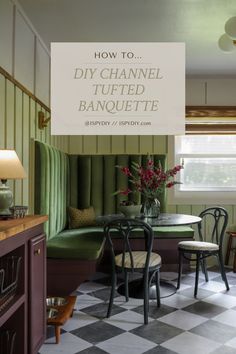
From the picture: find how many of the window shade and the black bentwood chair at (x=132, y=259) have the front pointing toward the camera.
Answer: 1

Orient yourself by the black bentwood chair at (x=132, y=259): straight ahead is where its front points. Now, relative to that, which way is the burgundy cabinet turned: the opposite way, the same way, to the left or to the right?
to the right

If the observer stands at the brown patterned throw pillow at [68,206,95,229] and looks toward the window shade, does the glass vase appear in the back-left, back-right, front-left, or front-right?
front-right

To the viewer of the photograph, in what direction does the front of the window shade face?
facing the viewer

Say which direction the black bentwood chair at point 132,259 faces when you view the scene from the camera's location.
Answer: facing away from the viewer and to the right of the viewer

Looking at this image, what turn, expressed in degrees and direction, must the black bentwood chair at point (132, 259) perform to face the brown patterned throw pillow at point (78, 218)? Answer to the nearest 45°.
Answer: approximately 90° to its left

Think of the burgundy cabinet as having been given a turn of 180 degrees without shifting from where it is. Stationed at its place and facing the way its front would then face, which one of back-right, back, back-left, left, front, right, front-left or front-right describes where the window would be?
right

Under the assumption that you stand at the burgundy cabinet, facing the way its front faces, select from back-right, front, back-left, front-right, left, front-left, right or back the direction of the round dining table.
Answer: left

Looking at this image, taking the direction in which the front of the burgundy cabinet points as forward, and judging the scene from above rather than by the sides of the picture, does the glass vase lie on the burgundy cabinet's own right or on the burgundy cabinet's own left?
on the burgundy cabinet's own left
